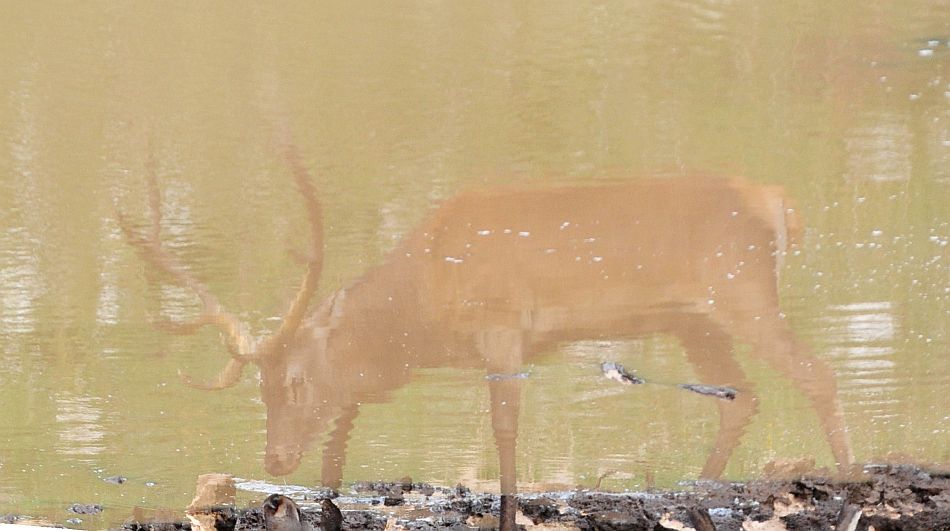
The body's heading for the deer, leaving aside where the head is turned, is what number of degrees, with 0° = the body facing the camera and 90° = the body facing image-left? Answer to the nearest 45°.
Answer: approximately 90°
